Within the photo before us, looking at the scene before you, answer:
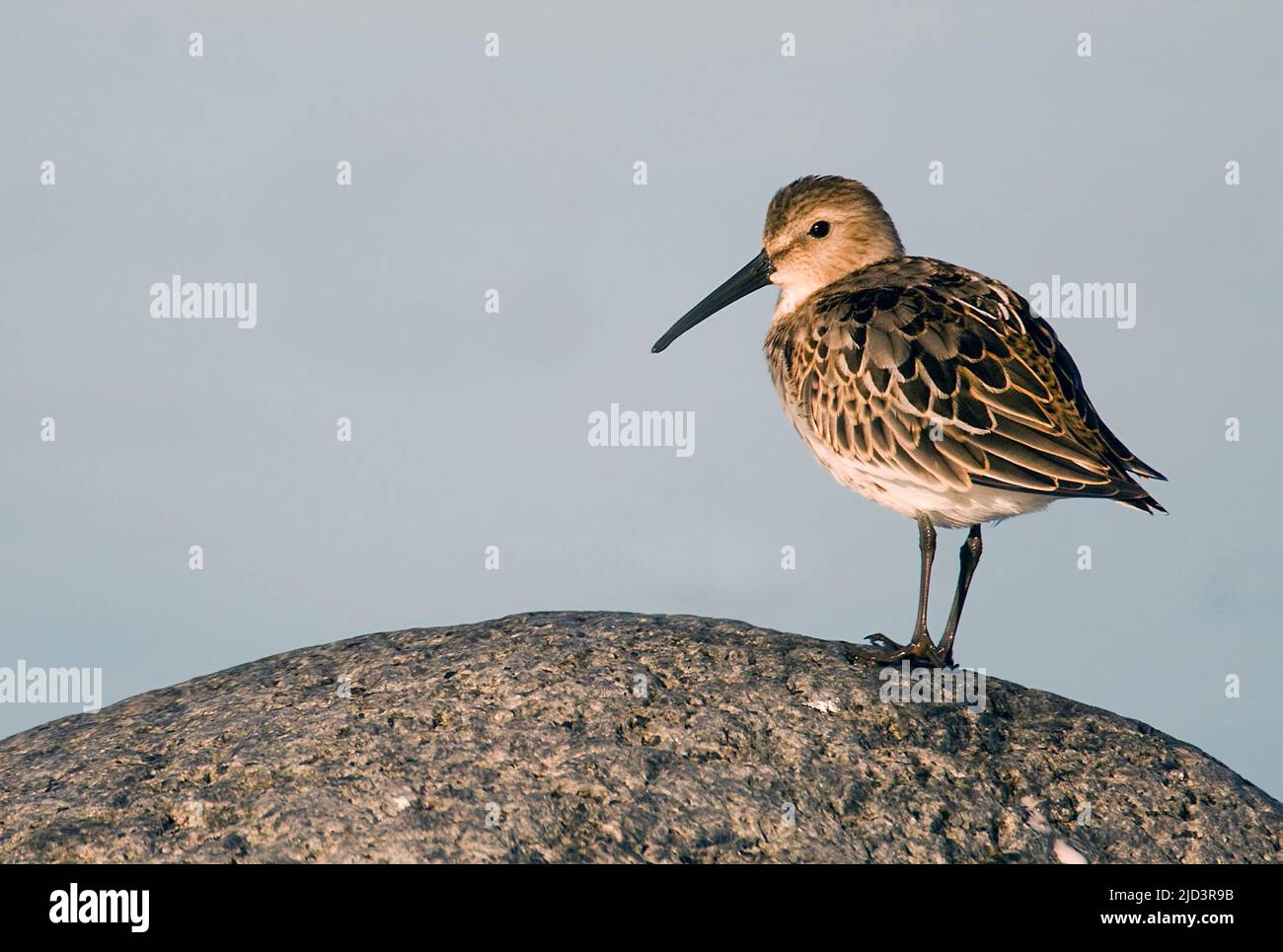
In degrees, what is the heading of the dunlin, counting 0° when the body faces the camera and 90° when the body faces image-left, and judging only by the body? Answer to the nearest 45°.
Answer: approximately 90°
